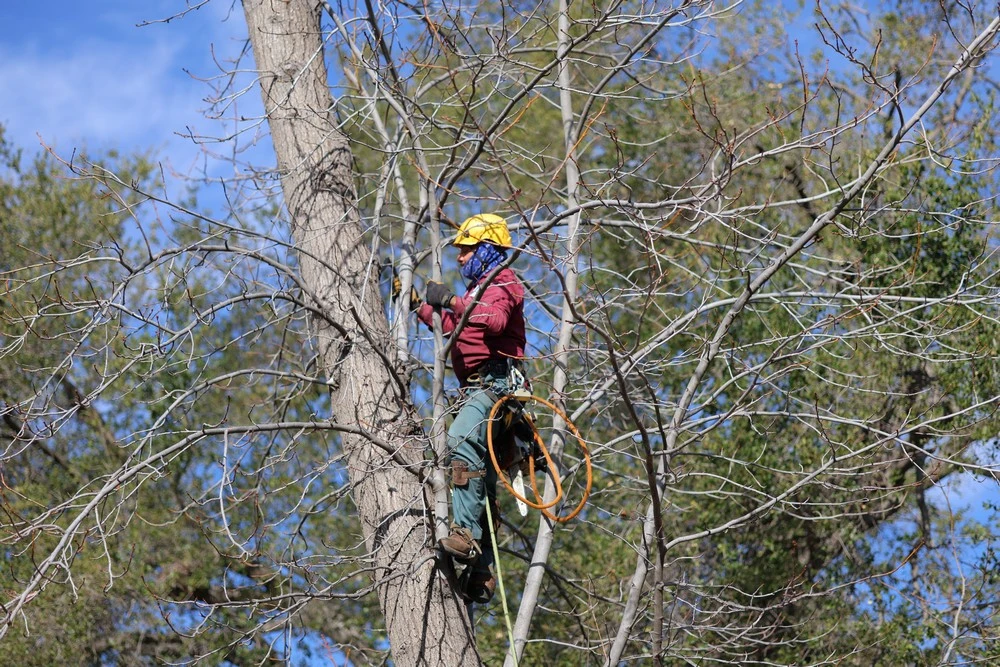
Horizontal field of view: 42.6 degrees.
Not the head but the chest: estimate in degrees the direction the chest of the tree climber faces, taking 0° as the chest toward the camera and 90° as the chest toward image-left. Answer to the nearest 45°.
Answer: approximately 90°
